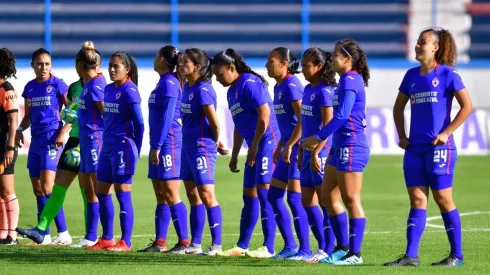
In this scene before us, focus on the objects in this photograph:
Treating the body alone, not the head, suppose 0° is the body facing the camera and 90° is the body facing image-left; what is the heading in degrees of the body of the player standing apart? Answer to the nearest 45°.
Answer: approximately 45°

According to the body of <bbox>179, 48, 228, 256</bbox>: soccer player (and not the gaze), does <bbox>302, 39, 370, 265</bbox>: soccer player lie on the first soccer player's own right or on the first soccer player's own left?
on the first soccer player's own left

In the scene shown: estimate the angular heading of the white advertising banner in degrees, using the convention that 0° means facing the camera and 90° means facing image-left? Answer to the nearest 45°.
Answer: approximately 0°

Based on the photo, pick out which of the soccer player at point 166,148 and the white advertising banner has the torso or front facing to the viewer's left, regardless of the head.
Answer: the soccer player

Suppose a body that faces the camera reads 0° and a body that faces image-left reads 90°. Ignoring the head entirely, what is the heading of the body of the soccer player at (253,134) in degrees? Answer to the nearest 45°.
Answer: approximately 45°

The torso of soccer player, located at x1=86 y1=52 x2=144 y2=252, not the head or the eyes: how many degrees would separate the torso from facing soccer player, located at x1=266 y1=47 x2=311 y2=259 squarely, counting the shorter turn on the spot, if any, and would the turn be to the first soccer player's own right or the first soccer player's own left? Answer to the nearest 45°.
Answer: approximately 90° to the first soccer player's own left

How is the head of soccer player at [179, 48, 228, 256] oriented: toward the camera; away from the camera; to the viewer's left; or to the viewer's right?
to the viewer's left

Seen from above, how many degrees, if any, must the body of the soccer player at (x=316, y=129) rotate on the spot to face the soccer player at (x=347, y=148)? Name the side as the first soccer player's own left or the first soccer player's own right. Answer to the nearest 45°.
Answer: approximately 90° to the first soccer player's own left

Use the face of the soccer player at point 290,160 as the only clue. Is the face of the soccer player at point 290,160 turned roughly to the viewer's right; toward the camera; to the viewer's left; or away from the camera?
to the viewer's left
